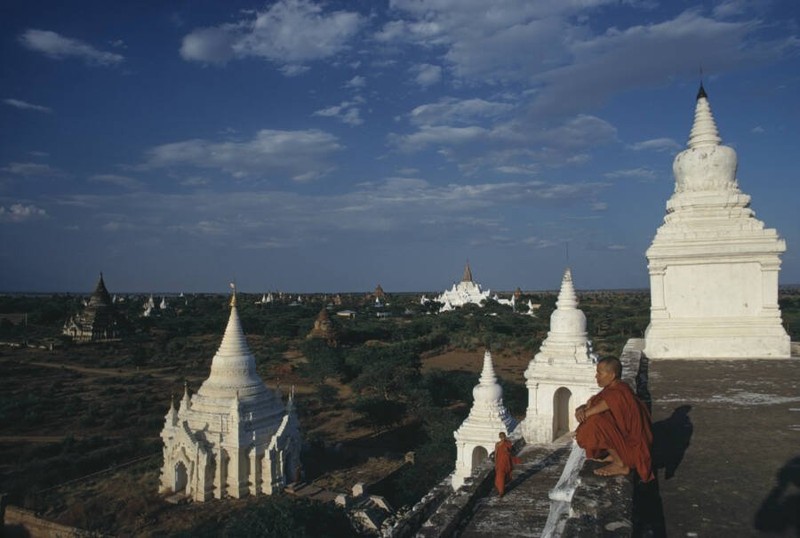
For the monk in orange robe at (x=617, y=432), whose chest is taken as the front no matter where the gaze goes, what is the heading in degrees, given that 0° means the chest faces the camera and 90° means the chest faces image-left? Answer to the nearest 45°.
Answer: approximately 90°

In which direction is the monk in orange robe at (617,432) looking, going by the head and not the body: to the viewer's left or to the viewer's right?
to the viewer's left

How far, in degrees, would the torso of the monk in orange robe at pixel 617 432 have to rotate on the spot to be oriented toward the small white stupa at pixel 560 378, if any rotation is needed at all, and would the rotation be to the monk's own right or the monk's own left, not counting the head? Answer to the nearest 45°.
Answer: approximately 90° to the monk's own right

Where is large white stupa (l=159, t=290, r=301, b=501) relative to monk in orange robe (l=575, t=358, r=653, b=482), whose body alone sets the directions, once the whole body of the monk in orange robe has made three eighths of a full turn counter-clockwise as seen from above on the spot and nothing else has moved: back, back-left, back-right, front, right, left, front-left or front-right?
back

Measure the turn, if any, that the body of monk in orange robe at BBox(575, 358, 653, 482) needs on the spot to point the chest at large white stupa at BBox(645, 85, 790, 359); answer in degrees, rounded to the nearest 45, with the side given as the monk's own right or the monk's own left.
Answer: approximately 90° to the monk's own right
